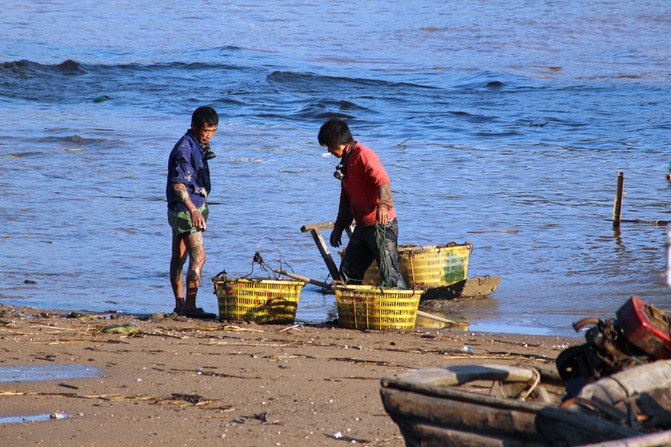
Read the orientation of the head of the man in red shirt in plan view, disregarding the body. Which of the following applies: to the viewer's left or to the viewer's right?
to the viewer's left

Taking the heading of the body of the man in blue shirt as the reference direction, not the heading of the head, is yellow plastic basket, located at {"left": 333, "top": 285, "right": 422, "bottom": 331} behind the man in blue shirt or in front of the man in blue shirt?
in front

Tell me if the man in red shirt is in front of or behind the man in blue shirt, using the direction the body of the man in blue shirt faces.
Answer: in front

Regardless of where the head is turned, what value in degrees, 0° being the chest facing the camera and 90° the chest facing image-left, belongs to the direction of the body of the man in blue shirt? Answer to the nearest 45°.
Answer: approximately 270°

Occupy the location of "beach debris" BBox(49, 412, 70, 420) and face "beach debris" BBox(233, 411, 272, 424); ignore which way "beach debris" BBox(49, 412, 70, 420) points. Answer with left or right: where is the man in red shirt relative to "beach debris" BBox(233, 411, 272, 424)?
left

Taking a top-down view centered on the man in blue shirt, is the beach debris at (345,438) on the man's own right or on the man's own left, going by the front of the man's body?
on the man's own right
